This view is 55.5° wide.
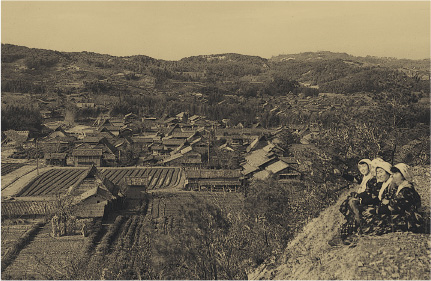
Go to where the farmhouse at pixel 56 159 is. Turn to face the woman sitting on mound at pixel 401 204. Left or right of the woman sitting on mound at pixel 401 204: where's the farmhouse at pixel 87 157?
left

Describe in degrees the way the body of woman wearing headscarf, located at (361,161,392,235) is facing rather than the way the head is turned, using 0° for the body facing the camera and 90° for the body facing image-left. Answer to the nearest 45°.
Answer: approximately 45°

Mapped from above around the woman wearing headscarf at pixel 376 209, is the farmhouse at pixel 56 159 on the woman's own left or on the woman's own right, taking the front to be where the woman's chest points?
on the woman's own right

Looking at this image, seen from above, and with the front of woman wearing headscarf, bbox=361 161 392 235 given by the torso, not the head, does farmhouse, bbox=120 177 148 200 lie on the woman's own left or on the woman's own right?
on the woman's own right

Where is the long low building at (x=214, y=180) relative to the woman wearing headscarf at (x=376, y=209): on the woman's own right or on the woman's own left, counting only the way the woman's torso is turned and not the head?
on the woman's own right
